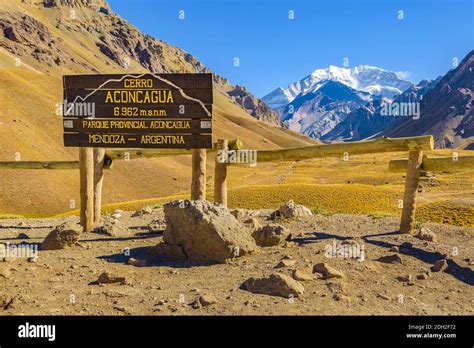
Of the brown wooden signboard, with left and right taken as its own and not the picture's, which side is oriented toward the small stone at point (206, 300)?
front

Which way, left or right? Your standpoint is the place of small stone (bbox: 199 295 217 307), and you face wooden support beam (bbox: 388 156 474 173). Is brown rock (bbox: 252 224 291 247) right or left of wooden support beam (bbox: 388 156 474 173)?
left

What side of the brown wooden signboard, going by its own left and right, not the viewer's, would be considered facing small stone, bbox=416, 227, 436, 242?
left

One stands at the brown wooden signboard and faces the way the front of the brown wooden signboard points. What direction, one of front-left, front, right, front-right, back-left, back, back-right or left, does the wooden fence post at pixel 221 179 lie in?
left

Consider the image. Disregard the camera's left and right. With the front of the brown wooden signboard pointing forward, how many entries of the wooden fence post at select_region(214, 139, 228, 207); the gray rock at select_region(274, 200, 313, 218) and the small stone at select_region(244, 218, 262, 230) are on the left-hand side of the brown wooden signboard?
3

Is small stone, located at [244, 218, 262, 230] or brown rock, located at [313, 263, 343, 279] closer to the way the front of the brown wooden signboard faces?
the brown rock

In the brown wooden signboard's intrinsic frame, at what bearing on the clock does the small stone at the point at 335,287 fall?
The small stone is roughly at 11 o'clock from the brown wooden signboard.

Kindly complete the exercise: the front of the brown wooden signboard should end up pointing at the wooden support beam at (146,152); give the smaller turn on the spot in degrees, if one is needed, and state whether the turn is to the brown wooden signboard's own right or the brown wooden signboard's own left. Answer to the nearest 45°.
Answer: approximately 180°

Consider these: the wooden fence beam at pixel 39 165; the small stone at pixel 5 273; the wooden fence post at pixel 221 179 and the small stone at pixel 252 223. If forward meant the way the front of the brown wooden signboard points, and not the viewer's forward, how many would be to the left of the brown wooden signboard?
2

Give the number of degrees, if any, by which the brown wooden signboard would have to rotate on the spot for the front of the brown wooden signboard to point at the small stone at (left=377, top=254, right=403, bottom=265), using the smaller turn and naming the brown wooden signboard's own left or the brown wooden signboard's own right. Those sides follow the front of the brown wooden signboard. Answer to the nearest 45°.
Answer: approximately 45° to the brown wooden signboard's own left

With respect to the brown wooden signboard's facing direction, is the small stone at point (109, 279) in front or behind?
in front

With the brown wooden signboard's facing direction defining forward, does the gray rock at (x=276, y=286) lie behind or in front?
in front

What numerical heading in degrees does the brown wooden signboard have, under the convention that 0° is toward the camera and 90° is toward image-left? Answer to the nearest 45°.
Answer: approximately 0°

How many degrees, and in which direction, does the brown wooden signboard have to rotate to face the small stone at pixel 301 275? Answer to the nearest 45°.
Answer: approximately 45° to its left

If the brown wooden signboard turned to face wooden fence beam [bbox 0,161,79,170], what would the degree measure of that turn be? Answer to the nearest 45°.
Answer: approximately 135° to its right
